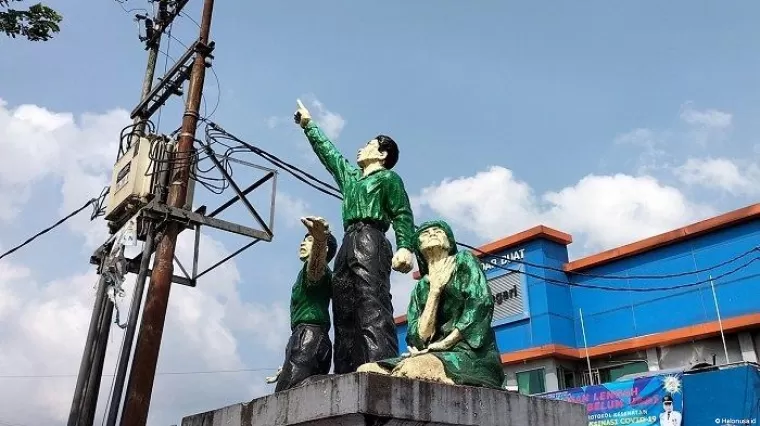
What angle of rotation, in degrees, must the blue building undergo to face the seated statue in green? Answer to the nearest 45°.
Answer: approximately 45° to its left

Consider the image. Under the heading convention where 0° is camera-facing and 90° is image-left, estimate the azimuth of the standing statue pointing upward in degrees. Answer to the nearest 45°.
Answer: approximately 45°

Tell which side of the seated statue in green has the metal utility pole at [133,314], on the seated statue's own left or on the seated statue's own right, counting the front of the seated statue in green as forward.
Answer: on the seated statue's own right

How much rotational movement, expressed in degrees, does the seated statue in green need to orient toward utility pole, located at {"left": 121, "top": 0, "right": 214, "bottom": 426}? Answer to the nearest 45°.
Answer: approximately 90° to its right

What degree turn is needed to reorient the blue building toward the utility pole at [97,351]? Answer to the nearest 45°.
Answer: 0° — it already faces it

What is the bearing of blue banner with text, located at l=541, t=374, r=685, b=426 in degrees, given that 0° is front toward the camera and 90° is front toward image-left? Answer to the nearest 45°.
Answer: approximately 45°

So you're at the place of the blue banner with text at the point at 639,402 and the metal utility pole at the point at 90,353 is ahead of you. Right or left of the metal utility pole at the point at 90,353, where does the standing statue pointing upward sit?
left
